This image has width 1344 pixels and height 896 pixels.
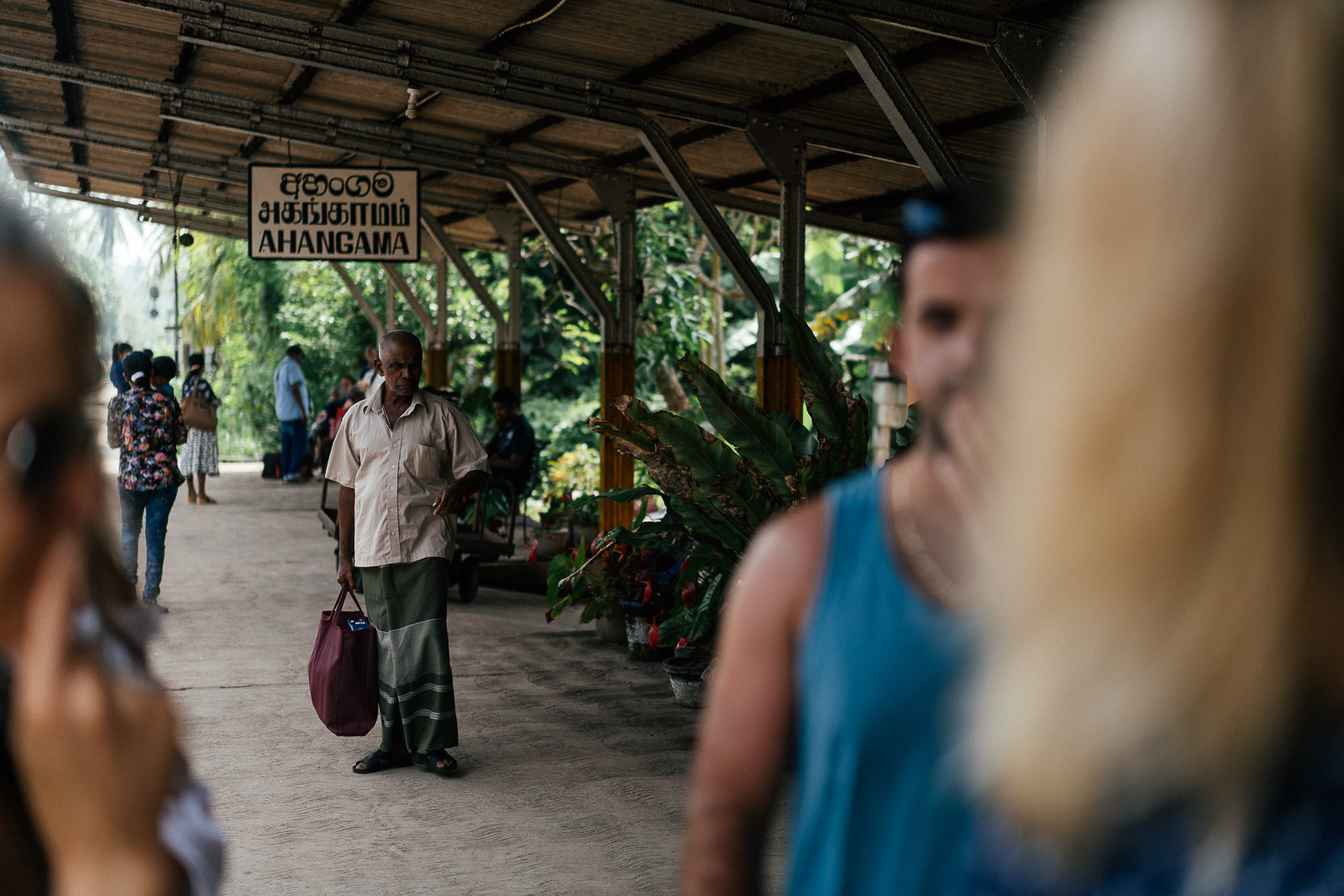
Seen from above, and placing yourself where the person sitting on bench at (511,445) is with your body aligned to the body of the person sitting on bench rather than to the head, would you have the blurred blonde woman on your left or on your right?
on your left

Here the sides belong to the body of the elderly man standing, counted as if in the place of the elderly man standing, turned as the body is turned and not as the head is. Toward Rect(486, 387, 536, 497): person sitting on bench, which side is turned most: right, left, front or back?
back

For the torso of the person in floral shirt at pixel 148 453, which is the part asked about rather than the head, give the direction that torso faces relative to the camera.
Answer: away from the camera

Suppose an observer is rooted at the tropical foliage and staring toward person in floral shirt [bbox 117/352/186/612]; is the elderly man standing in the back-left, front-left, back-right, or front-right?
front-left

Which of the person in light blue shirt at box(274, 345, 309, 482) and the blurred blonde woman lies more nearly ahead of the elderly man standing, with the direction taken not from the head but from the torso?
the blurred blonde woman

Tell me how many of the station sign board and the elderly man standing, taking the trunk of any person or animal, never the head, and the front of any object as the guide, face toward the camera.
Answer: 2

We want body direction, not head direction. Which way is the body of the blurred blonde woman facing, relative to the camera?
away from the camera

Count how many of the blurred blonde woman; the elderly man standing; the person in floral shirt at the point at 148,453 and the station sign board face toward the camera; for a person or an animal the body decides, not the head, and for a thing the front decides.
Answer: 2

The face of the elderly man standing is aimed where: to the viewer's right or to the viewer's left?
to the viewer's right

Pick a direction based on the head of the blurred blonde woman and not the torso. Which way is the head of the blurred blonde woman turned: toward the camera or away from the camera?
away from the camera

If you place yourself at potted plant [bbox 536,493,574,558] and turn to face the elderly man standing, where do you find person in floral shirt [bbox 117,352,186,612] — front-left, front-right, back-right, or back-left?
front-right

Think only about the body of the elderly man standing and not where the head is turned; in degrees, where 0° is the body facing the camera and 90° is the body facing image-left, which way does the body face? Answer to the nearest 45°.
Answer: approximately 0°

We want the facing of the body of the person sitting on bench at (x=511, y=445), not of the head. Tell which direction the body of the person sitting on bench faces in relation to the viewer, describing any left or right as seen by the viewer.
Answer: facing the viewer and to the left of the viewer

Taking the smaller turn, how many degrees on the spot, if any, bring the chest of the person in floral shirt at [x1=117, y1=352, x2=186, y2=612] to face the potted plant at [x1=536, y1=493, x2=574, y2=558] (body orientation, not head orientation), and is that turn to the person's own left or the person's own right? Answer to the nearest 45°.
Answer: approximately 45° to the person's own right

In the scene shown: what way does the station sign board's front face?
toward the camera

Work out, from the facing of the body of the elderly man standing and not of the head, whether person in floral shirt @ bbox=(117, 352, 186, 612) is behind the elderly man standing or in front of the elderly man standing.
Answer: behind

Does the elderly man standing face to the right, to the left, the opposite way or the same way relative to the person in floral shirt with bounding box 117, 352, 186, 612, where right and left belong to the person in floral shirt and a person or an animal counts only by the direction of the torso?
the opposite way
